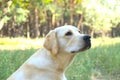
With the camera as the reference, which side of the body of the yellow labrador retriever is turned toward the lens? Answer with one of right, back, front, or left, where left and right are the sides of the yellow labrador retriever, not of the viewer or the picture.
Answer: right
